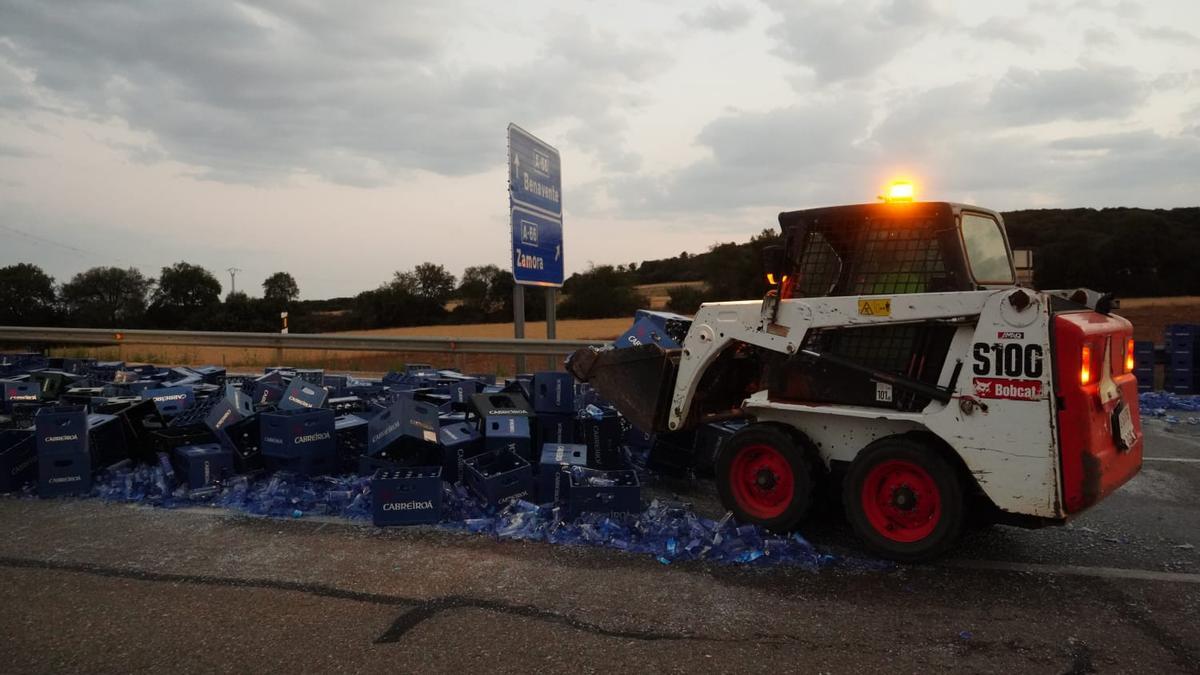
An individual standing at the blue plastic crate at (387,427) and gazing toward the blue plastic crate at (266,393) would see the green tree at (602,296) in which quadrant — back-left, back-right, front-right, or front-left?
front-right

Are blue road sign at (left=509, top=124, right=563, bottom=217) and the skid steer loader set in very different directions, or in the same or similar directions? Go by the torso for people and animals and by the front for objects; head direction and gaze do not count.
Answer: very different directions

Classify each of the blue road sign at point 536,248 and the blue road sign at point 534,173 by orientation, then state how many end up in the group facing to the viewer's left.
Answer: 0

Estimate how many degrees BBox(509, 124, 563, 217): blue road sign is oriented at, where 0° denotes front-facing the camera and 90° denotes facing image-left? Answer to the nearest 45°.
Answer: approximately 315°

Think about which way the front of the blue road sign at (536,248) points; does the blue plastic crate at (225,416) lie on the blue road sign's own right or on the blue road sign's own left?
on the blue road sign's own right

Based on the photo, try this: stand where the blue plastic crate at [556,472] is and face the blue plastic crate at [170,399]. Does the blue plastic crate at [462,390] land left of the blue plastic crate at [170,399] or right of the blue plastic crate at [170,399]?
right

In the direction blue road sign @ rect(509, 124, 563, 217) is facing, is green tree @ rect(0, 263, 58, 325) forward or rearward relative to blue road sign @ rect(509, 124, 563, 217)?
rearward

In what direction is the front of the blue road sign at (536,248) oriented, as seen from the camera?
facing the viewer and to the right of the viewer

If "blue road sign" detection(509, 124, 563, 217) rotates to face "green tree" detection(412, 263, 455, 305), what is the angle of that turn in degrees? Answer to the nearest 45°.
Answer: approximately 135° to its left

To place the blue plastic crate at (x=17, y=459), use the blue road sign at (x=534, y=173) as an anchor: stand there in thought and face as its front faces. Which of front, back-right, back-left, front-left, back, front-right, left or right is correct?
right

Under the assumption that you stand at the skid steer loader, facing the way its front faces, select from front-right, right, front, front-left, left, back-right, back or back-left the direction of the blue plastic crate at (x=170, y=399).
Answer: front-left

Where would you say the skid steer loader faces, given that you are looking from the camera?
facing away from the viewer and to the left of the viewer

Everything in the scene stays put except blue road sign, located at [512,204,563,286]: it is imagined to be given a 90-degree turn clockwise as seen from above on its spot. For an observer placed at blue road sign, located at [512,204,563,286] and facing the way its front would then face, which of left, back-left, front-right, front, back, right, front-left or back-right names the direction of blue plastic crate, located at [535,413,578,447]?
front-left

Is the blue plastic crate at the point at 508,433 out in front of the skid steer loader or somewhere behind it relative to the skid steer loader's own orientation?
in front

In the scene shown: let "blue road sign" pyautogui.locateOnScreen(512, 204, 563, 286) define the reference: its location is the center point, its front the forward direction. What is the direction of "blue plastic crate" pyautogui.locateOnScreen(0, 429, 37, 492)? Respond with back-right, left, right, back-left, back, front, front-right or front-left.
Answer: right

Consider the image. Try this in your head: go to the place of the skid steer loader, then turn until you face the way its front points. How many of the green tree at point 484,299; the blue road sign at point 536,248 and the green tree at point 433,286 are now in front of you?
3
